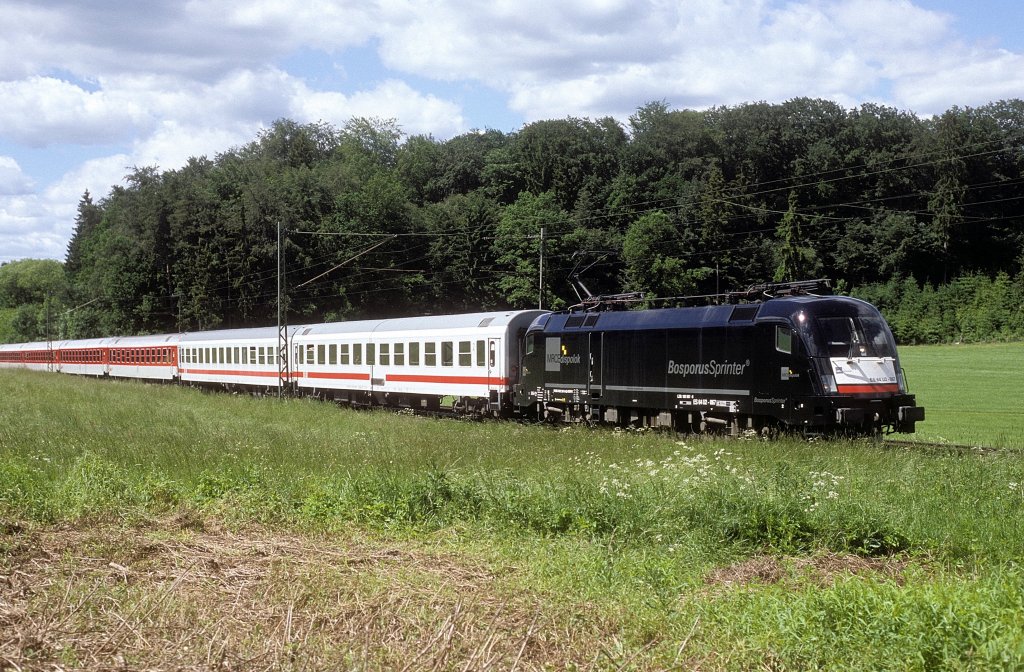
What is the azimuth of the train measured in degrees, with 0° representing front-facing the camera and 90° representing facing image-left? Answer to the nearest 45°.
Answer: approximately 315°
